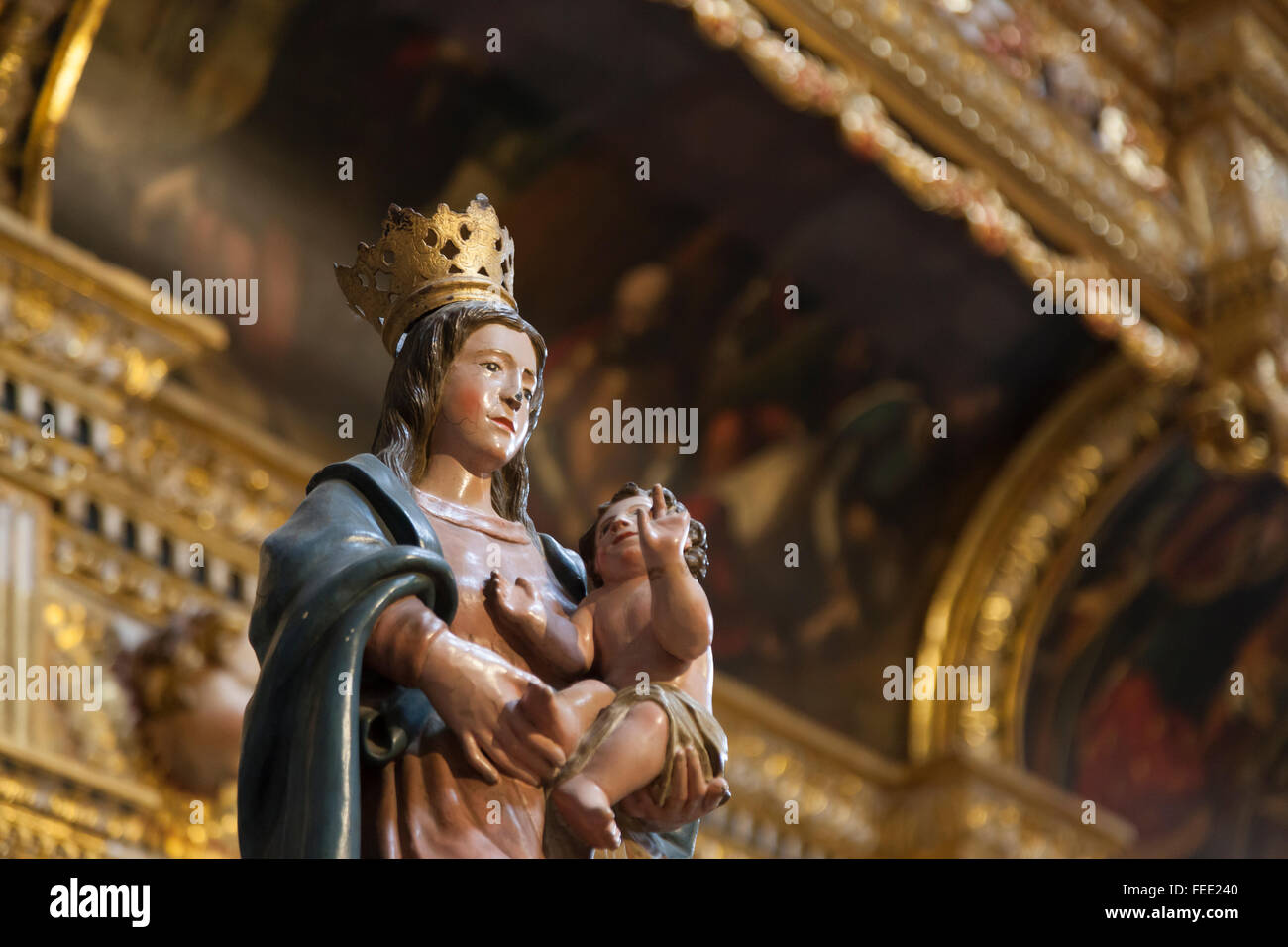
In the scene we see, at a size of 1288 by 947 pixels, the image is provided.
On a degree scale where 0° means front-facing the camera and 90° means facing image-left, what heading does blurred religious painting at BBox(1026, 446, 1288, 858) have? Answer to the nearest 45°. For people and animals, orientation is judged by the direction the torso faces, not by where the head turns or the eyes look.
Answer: approximately 0°

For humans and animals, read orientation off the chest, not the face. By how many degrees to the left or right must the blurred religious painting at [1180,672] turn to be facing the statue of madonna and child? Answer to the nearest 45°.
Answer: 0° — it already faces it

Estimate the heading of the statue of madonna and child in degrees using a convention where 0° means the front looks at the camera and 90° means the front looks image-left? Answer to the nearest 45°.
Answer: approximately 315°

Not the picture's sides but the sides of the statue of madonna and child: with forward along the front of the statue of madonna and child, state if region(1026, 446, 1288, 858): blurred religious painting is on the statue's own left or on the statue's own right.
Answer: on the statue's own left
